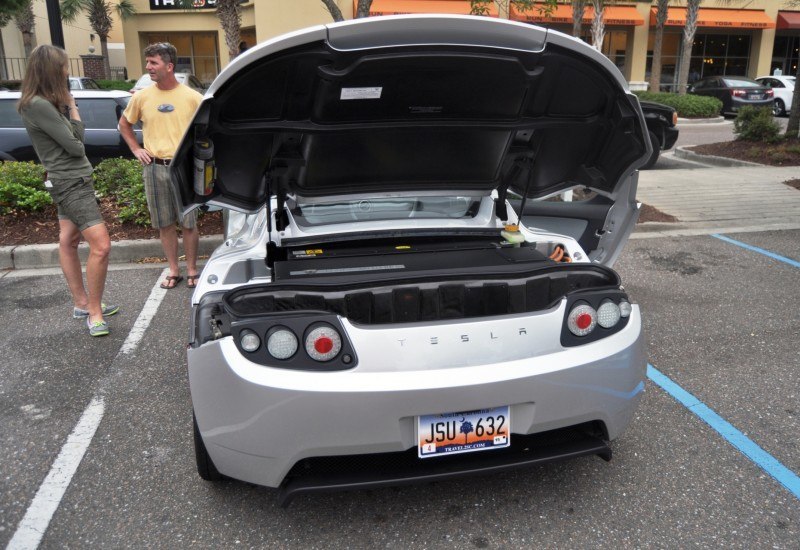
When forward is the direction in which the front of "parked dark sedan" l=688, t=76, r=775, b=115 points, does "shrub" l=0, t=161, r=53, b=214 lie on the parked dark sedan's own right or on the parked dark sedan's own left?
on the parked dark sedan's own left

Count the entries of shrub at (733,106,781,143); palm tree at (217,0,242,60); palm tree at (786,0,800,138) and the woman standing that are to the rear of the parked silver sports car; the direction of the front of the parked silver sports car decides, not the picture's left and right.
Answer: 0

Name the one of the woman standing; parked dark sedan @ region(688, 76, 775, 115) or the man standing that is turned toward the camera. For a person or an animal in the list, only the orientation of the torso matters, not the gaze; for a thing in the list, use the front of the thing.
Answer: the man standing

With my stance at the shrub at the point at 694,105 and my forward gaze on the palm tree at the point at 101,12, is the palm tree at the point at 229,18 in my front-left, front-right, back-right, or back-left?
front-left

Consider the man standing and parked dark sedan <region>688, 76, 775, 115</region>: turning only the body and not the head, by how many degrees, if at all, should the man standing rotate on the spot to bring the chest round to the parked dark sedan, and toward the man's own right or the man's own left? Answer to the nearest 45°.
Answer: approximately 135° to the man's own left

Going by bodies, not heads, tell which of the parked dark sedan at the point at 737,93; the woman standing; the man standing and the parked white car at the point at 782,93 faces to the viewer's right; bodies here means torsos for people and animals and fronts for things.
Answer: the woman standing

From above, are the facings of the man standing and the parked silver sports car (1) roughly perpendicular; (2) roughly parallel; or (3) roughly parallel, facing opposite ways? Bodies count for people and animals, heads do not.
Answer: roughly parallel, facing opposite ways

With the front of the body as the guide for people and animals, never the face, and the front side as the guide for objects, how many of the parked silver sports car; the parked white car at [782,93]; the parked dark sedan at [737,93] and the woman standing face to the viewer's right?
1

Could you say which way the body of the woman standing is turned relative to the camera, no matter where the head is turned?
to the viewer's right

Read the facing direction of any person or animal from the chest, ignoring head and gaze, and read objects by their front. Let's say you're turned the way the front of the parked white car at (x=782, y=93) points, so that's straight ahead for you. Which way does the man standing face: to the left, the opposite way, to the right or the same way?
the opposite way

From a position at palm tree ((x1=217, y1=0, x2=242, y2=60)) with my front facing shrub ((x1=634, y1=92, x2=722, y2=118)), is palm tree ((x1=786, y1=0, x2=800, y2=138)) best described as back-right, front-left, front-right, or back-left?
front-right

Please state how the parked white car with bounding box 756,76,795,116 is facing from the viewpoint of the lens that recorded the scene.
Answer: facing away from the viewer and to the left of the viewer

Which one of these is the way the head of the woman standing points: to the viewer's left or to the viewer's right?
to the viewer's right

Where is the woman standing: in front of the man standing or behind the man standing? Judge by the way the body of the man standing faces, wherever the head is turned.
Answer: in front

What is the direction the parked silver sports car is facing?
away from the camera

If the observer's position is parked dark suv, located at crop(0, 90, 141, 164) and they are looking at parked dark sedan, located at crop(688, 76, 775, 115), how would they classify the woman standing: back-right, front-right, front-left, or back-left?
back-right

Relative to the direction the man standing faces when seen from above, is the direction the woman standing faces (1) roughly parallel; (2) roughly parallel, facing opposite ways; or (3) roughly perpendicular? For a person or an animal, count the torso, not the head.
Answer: roughly perpendicular

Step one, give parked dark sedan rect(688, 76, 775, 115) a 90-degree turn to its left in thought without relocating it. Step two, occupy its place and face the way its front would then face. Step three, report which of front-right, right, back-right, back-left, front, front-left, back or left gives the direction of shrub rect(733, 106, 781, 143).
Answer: front-left

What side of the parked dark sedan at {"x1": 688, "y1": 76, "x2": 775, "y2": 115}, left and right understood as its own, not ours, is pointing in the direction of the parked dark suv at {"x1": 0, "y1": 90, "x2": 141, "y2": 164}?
left

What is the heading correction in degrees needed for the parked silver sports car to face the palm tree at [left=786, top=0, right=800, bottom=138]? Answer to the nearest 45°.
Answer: approximately 45° to its right
